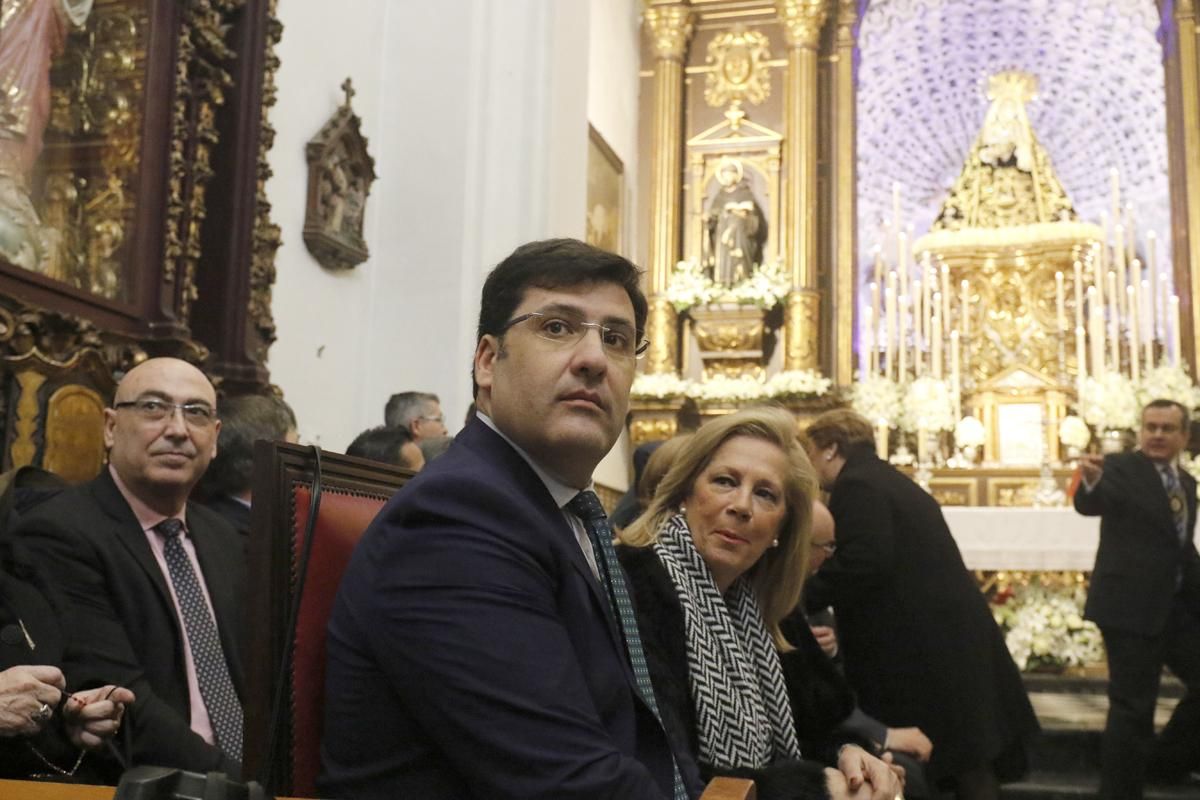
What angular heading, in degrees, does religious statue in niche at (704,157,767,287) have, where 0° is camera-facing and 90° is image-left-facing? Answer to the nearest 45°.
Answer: approximately 0°

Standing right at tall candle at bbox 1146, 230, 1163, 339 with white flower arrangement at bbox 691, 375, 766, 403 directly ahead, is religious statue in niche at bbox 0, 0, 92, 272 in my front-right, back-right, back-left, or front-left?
front-left

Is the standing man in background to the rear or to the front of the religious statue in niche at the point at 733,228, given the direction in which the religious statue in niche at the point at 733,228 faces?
to the front

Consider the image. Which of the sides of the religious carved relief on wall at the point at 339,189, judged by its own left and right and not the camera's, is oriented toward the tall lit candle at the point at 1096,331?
left

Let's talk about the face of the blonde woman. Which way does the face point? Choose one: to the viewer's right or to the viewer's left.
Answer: to the viewer's left

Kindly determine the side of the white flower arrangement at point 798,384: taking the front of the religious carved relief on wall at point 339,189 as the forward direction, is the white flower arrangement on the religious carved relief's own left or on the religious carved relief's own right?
on the religious carved relief's own left

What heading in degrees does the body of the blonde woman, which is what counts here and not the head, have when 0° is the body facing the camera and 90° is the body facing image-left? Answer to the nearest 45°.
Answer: approximately 315°

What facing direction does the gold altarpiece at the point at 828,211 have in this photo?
toward the camera

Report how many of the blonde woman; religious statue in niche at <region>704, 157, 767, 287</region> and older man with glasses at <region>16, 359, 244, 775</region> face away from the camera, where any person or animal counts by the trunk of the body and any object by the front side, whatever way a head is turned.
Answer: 0

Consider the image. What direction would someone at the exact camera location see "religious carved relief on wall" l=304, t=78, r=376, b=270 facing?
facing the viewer and to the right of the viewer

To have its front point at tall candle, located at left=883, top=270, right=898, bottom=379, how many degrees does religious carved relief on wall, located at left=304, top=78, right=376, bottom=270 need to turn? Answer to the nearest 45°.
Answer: approximately 90° to its left

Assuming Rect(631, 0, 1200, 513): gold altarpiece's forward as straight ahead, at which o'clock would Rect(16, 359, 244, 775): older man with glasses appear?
The older man with glasses is roughly at 12 o'clock from the gold altarpiece.
